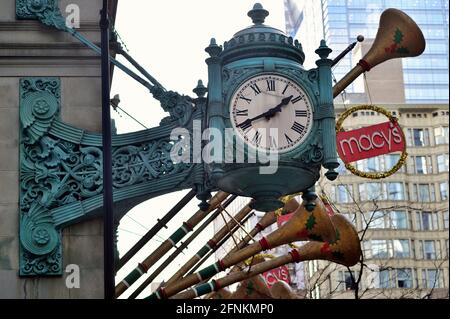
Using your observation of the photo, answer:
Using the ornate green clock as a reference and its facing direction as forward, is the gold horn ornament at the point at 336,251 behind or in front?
behind

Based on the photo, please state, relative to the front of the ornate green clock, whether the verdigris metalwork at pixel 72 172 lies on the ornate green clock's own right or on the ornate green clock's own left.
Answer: on the ornate green clock's own right

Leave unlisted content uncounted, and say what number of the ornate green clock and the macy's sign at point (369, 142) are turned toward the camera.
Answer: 2

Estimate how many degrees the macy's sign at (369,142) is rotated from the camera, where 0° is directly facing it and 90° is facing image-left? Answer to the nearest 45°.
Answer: approximately 0°

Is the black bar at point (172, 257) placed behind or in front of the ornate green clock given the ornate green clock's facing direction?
behind
